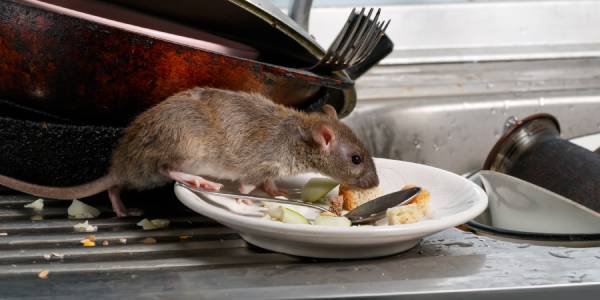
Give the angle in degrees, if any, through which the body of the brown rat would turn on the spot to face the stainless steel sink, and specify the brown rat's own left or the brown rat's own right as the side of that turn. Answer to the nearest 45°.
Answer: approximately 45° to the brown rat's own left

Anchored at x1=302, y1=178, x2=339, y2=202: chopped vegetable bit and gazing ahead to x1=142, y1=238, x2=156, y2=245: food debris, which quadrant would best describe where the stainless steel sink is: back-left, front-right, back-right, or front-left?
back-right

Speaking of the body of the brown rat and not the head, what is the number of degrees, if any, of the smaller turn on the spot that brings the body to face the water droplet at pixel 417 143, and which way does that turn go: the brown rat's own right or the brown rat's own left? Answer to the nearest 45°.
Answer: approximately 45° to the brown rat's own left

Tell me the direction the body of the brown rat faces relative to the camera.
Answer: to the viewer's right

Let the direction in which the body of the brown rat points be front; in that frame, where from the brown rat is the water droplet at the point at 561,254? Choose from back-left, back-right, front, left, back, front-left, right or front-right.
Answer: front-right
